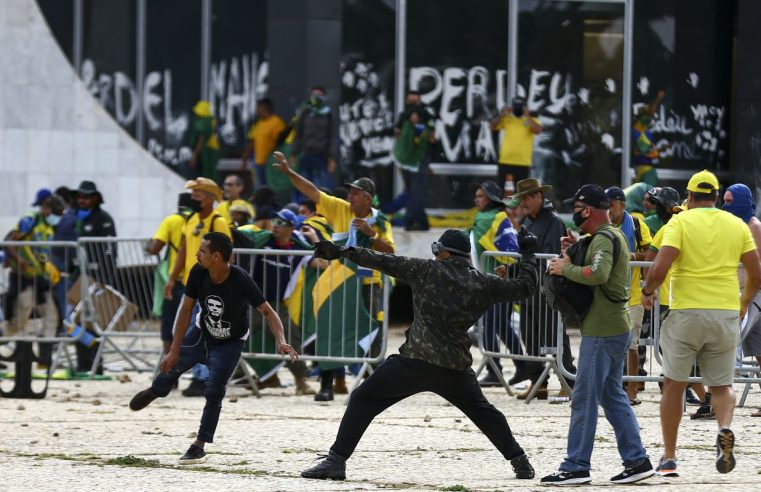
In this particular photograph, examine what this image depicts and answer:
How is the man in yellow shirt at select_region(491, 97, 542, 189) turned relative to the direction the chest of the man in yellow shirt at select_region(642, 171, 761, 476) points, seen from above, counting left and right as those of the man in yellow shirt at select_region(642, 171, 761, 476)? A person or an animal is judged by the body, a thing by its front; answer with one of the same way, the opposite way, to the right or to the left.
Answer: the opposite way

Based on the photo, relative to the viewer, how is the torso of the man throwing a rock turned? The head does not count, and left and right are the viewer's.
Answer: facing away from the viewer and to the left of the viewer

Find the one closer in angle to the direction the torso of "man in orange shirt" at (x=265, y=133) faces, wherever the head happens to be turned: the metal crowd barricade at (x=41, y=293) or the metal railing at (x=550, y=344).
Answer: the metal crowd barricade

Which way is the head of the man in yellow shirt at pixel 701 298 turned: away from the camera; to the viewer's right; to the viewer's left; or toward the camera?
away from the camera

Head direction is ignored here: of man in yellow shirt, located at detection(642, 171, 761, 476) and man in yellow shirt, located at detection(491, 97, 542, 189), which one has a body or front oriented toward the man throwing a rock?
man in yellow shirt, located at detection(491, 97, 542, 189)

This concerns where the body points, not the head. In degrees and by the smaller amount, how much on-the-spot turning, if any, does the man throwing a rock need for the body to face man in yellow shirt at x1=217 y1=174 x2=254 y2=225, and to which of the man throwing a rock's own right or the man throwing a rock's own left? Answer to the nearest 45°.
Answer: approximately 45° to the man throwing a rock's own right

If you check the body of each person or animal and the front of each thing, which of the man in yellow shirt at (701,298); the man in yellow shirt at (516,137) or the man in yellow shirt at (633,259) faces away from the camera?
the man in yellow shirt at (701,298)

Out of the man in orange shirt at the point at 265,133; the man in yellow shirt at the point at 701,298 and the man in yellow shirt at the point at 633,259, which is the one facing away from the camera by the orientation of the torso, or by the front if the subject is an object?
the man in yellow shirt at the point at 701,298

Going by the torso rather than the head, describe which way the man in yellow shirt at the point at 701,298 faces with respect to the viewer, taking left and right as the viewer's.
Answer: facing away from the viewer
